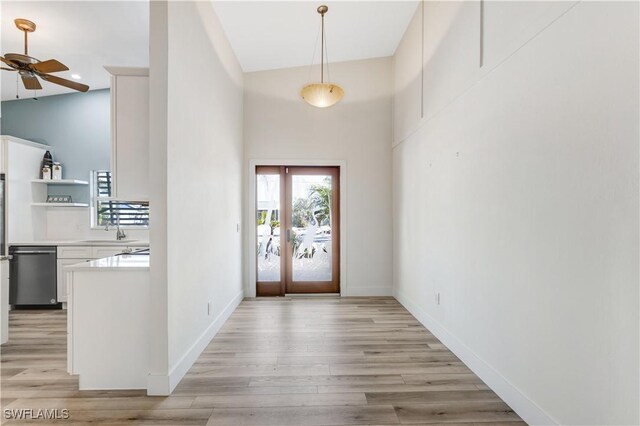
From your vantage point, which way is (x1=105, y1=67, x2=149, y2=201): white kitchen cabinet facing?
to the viewer's left

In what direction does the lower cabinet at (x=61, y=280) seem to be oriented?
toward the camera

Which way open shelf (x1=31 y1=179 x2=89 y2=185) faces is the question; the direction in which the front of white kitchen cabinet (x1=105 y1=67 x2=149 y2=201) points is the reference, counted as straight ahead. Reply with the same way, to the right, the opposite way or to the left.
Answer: to the left

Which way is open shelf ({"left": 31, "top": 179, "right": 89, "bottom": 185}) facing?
toward the camera

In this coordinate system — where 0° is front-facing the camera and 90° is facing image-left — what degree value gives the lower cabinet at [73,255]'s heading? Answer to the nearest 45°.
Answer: approximately 0°
